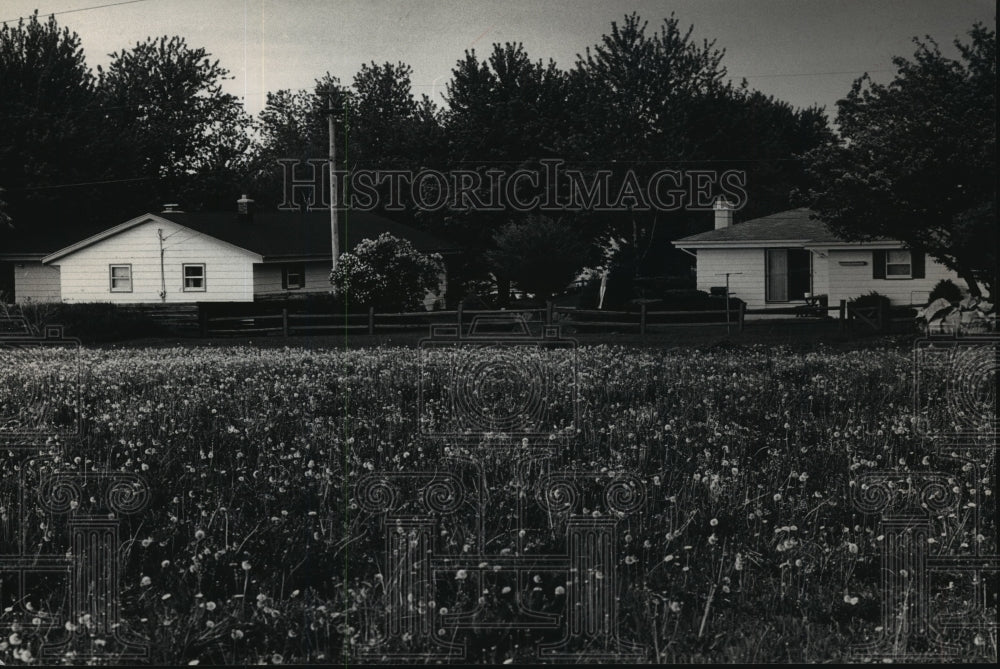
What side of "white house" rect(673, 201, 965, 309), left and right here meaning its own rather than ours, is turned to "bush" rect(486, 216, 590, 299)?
right

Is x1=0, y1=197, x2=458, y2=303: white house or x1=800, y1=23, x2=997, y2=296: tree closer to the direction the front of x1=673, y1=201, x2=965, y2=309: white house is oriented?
the tree

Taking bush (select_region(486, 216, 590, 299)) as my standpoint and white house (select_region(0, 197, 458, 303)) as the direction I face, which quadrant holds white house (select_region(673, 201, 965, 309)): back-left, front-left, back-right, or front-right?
back-left

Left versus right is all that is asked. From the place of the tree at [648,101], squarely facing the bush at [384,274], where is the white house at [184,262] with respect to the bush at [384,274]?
right

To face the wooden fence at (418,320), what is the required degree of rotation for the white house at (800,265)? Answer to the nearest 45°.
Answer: approximately 45° to its right

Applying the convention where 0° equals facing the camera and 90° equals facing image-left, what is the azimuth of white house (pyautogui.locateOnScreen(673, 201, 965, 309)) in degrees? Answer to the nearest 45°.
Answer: approximately 0°

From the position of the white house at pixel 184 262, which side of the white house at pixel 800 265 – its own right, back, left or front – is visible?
right

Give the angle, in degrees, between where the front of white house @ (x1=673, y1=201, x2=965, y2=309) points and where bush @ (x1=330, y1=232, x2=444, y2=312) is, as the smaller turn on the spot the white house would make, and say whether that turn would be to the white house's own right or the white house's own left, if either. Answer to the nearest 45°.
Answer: approximately 45° to the white house's own right

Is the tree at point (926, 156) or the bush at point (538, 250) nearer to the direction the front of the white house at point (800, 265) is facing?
the tree
